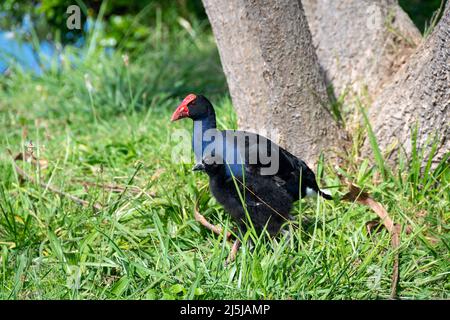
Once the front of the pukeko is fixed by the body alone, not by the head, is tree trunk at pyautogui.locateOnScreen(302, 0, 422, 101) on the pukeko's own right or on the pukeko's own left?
on the pukeko's own right

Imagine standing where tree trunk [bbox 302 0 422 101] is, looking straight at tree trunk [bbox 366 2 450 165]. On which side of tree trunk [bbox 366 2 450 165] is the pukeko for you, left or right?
right

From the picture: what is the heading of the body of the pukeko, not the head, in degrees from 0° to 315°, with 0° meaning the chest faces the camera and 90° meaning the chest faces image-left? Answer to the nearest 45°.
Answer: approximately 90°

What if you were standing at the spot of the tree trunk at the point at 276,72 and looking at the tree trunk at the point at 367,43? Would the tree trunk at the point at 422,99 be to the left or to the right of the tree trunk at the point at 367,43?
right

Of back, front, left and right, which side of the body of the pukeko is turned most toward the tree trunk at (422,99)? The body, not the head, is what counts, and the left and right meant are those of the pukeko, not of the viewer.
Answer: back
